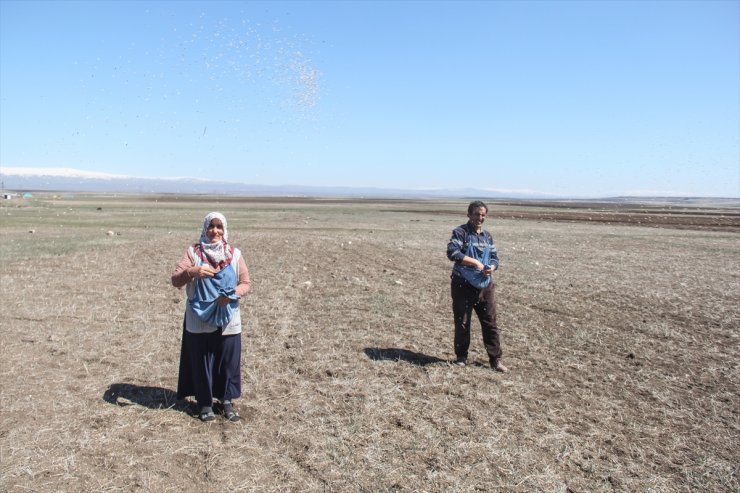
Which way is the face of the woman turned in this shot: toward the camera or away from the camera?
toward the camera

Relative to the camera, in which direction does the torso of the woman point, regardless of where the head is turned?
toward the camera

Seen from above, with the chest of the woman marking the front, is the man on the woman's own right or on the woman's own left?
on the woman's own left

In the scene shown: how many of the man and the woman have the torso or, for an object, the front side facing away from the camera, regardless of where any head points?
0

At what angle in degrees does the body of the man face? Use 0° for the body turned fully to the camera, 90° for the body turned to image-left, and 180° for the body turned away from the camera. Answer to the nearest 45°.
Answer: approximately 315°

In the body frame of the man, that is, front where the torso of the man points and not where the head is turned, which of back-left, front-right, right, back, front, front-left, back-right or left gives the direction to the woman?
right
